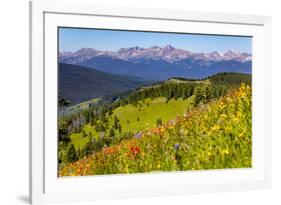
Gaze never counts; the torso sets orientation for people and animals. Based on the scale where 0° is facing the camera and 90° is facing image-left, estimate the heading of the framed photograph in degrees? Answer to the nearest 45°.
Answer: approximately 315°
